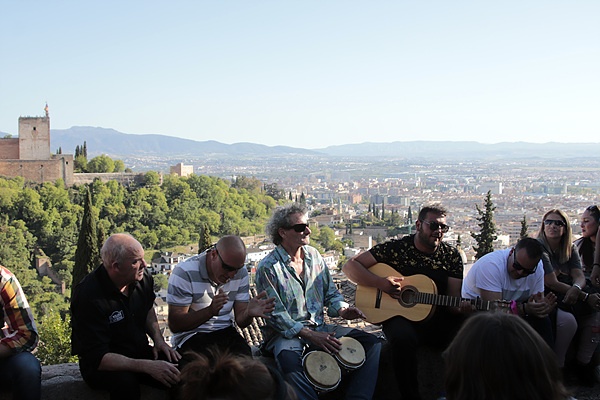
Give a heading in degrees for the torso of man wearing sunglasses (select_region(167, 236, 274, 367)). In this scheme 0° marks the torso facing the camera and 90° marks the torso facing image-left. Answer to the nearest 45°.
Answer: approximately 315°

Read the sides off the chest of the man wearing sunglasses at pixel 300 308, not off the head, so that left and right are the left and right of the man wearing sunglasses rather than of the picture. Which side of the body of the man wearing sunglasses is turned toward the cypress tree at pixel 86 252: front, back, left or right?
back

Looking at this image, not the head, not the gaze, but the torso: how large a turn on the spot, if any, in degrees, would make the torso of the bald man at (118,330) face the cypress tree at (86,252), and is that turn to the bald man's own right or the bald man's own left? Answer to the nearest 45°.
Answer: approximately 135° to the bald man's own left

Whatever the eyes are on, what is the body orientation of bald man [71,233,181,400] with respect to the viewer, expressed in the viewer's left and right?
facing the viewer and to the right of the viewer

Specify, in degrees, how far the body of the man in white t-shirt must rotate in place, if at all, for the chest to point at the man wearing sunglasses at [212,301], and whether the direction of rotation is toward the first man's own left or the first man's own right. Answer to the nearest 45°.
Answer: approximately 90° to the first man's own right

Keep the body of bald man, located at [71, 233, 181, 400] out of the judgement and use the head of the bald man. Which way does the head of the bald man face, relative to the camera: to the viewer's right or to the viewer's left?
to the viewer's right

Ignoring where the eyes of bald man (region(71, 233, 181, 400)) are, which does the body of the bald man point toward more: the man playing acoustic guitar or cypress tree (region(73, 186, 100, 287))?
the man playing acoustic guitar

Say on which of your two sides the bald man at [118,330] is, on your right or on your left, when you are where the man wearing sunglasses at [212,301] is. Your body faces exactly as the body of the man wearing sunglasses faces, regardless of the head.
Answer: on your right

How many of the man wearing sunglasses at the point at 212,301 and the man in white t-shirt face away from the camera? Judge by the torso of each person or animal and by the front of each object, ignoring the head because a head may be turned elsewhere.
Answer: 0

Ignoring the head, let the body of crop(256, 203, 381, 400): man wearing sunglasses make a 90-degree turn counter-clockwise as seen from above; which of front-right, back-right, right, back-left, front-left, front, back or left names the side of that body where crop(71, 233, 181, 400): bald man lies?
back
